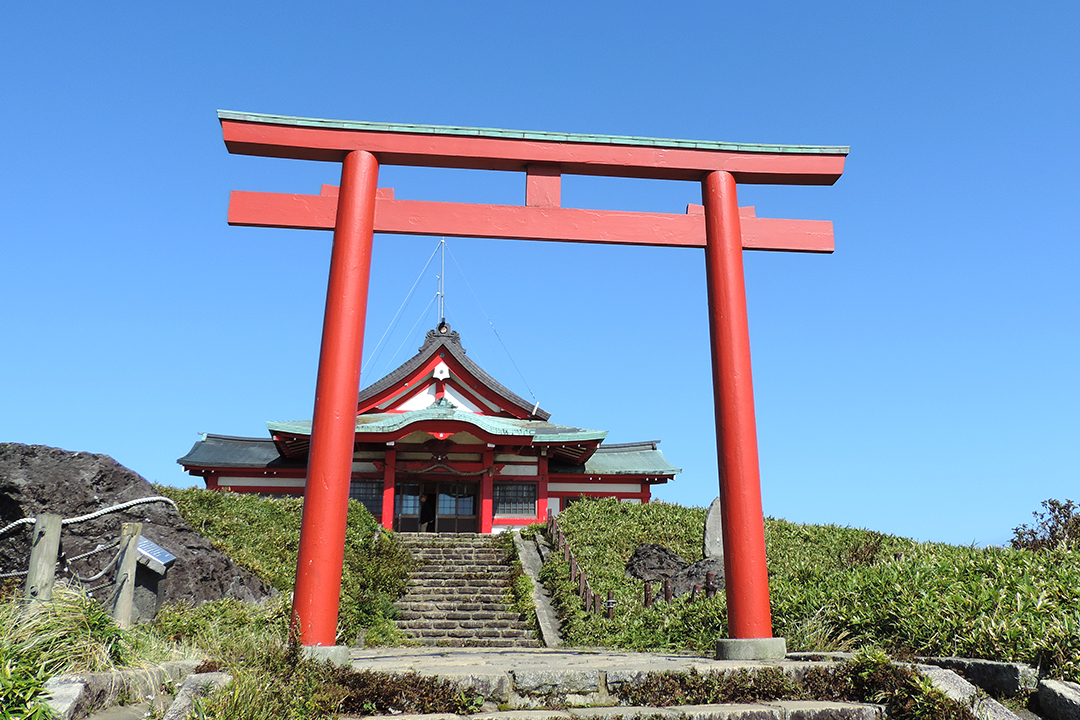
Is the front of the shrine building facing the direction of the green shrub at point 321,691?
yes

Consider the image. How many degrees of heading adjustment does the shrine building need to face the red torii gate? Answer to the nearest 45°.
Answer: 0° — it already faces it

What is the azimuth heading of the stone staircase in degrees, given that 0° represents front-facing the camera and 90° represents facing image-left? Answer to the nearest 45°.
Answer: approximately 0°

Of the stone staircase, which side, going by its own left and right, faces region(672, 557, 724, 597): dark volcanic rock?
left

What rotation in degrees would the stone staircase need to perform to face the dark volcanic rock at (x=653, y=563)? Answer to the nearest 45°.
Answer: approximately 90° to its left

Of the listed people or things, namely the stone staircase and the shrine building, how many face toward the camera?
2

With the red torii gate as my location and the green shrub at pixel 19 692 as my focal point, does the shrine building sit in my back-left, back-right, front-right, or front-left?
back-right

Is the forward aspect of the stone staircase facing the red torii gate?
yes

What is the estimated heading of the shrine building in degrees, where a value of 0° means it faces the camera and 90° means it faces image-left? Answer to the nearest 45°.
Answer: approximately 0°
